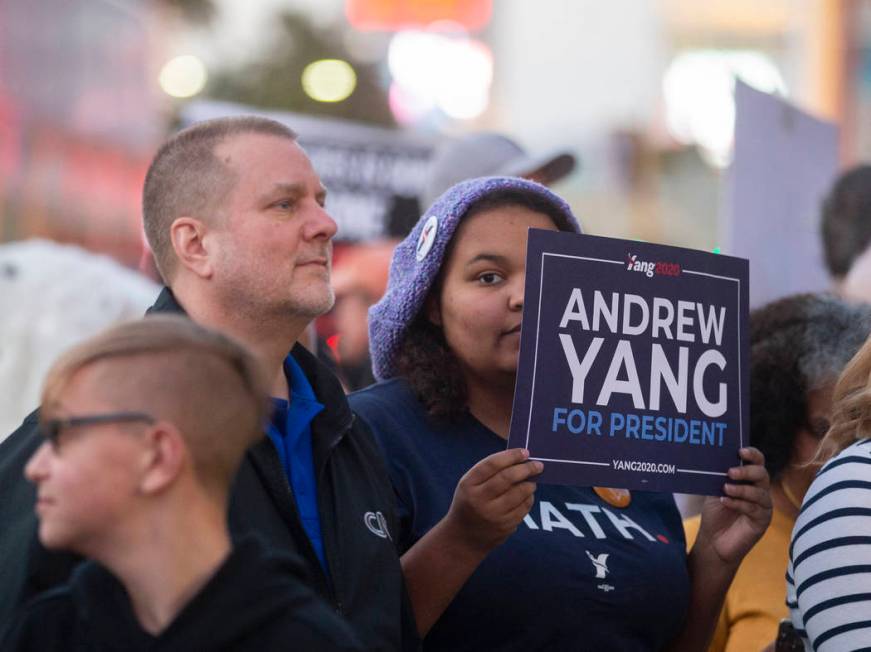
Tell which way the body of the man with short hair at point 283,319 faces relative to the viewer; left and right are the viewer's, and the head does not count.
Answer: facing the viewer and to the right of the viewer

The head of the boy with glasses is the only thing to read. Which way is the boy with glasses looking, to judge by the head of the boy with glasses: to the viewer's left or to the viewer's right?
to the viewer's left

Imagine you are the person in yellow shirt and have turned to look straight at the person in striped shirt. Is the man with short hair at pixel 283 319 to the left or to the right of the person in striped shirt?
right

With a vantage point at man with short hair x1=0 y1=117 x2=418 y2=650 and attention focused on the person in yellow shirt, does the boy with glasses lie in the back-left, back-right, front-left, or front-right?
back-right

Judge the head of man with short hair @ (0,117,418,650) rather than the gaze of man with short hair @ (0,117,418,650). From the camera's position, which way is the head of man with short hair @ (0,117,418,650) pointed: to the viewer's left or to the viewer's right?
to the viewer's right

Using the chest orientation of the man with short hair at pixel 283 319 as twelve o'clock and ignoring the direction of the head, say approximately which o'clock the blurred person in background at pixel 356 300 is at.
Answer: The blurred person in background is roughly at 8 o'clock from the man with short hair.
